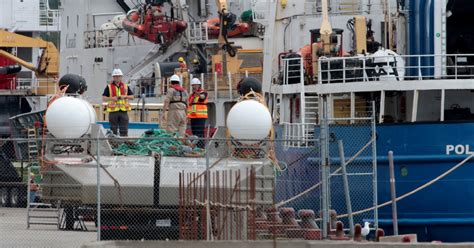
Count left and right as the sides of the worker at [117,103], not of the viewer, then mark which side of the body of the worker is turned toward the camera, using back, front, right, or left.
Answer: front

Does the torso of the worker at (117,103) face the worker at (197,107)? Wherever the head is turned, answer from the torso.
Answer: no

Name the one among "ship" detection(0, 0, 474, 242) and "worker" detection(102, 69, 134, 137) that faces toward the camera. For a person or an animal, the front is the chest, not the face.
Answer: the worker

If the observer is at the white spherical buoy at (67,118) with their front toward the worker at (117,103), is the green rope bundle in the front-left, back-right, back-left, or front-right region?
front-right

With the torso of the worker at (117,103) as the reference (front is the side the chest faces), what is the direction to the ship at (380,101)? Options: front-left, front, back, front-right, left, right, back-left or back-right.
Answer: left

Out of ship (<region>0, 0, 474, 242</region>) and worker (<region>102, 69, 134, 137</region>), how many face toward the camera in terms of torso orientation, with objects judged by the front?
1

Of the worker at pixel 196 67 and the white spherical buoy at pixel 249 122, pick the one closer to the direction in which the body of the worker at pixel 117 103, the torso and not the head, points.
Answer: the white spherical buoy

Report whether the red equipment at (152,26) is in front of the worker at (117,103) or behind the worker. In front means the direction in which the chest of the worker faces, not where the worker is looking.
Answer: behind
